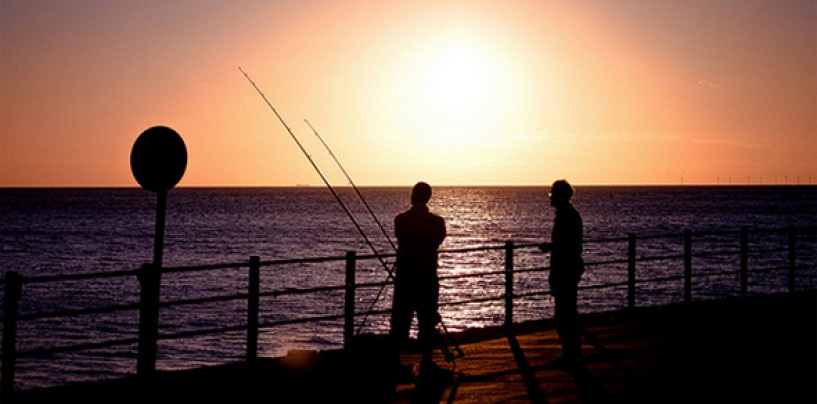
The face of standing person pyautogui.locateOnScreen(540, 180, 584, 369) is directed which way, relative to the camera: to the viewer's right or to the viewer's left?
to the viewer's left

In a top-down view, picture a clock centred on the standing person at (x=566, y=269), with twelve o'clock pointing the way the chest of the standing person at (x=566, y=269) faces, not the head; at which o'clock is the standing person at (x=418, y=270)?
the standing person at (x=418, y=270) is roughly at 11 o'clock from the standing person at (x=566, y=269).

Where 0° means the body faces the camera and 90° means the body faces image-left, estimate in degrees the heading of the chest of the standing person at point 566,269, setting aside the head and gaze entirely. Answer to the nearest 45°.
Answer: approximately 90°

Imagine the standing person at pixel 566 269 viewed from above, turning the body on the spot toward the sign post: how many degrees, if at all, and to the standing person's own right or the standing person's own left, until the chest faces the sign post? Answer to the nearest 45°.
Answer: approximately 45° to the standing person's own left
